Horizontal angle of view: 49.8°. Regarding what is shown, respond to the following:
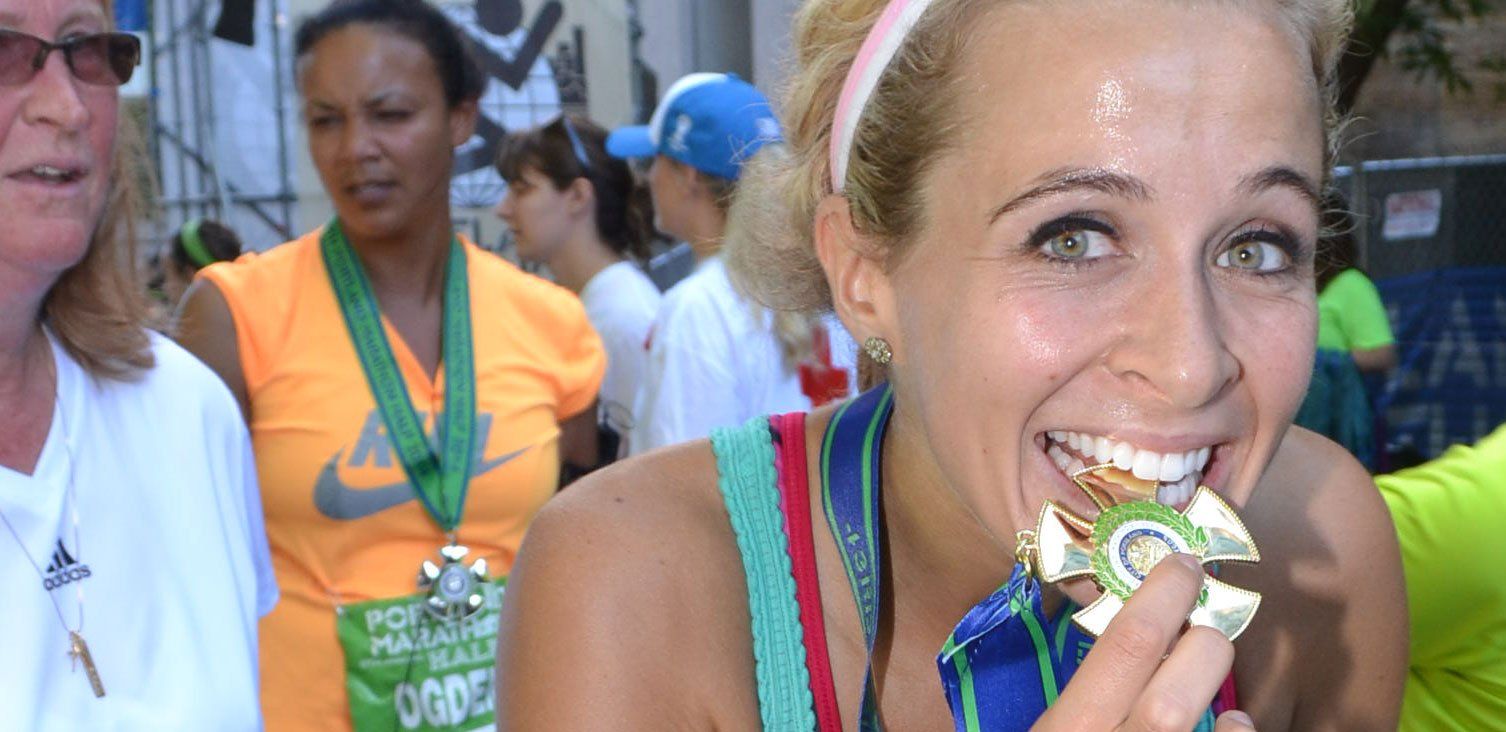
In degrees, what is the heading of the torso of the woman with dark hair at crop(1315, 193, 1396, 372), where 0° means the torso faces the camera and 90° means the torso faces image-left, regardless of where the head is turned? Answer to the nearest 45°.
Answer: approximately 180°

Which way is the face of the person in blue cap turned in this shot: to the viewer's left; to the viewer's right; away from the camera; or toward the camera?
to the viewer's left

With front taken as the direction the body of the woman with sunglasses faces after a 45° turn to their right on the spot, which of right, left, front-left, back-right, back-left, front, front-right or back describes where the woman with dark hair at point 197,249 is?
back-right

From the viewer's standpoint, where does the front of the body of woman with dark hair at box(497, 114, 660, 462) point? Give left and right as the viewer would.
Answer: facing to the left of the viewer

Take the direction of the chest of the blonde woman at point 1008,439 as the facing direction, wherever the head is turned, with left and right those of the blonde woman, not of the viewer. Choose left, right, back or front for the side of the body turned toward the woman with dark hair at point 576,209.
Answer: back

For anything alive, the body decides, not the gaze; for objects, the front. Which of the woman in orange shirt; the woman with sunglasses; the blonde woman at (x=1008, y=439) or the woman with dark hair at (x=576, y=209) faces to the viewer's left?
the woman with dark hair
